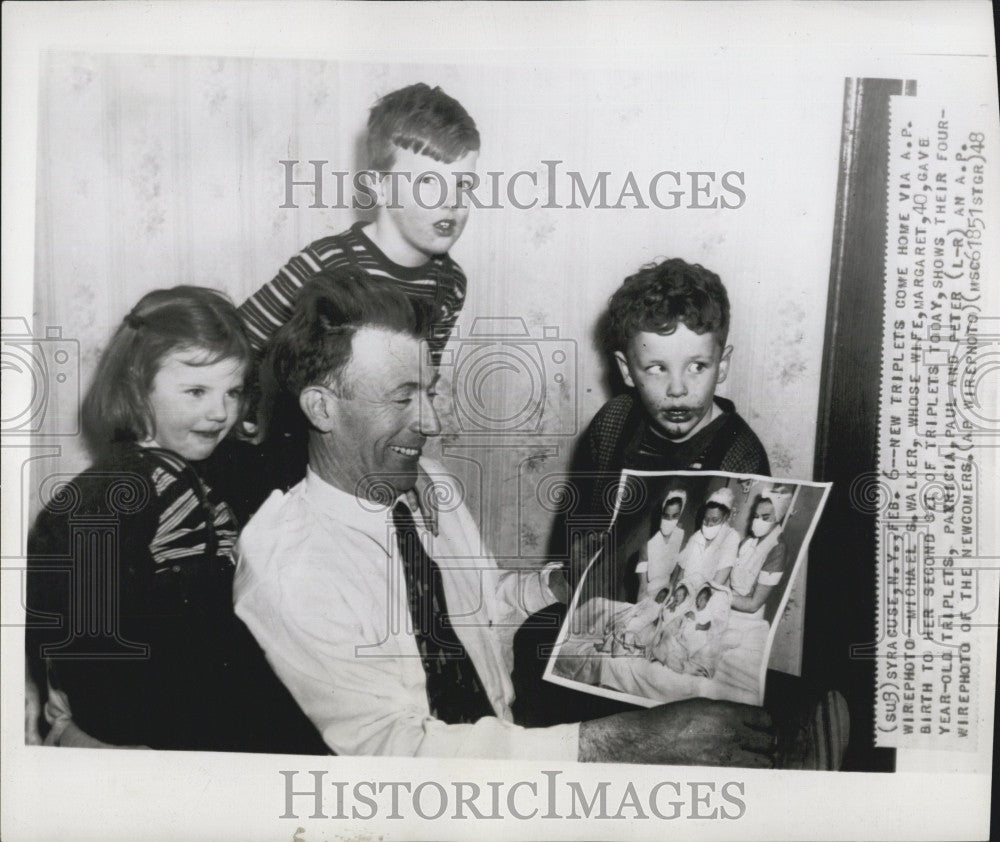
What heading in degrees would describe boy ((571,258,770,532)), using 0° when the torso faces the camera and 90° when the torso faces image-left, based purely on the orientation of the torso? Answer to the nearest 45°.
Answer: approximately 0°

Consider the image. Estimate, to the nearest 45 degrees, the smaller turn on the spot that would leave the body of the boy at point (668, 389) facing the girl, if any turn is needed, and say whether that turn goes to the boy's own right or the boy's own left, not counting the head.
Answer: approximately 90° to the boy's own right

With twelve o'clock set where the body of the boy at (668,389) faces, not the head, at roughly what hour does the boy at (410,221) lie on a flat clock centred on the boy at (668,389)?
the boy at (410,221) is roughly at 3 o'clock from the boy at (668,389).

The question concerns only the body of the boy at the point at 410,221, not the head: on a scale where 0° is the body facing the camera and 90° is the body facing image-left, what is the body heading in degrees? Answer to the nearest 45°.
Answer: approximately 315°

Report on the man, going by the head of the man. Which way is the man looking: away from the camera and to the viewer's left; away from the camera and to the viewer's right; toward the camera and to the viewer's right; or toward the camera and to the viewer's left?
toward the camera and to the viewer's right

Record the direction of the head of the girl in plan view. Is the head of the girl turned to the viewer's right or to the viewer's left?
to the viewer's right

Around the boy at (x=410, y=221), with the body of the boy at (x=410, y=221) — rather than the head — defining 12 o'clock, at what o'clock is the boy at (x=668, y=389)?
the boy at (x=668, y=389) is roughly at 11 o'clock from the boy at (x=410, y=221).

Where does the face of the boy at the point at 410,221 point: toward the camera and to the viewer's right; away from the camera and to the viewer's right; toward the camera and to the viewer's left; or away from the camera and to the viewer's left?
toward the camera and to the viewer's right

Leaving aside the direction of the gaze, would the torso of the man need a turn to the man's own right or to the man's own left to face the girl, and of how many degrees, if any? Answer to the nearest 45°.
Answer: approximately 135° to the man's own right
